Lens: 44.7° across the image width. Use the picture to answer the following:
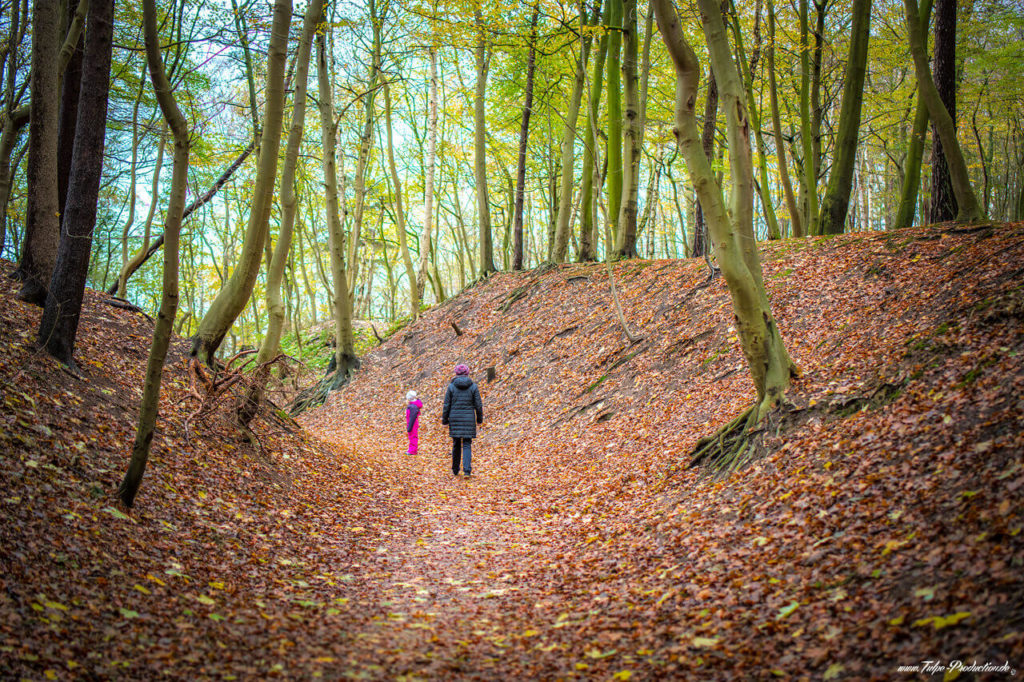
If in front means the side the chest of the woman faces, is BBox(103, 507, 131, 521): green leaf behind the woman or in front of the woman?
behind

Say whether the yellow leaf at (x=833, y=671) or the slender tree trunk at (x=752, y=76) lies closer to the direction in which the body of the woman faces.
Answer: the slender tree trunk

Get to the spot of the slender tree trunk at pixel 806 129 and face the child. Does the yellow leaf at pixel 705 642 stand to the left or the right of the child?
left

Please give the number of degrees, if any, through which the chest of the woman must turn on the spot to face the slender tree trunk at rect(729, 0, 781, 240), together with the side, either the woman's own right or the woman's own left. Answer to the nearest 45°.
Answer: approximately 45° to the woman's own right

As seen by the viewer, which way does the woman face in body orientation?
away from the camera

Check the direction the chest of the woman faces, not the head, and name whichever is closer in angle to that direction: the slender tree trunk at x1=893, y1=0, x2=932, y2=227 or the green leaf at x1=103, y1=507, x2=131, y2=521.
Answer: the slender tree trunk

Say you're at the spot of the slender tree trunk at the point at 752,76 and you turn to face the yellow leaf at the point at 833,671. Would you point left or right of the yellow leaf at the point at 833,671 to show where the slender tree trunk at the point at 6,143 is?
right

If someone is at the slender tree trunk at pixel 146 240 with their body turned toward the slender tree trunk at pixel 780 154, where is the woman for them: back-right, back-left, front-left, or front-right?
front-right

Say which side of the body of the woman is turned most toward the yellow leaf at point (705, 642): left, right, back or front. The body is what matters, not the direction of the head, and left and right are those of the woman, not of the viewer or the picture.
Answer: back
